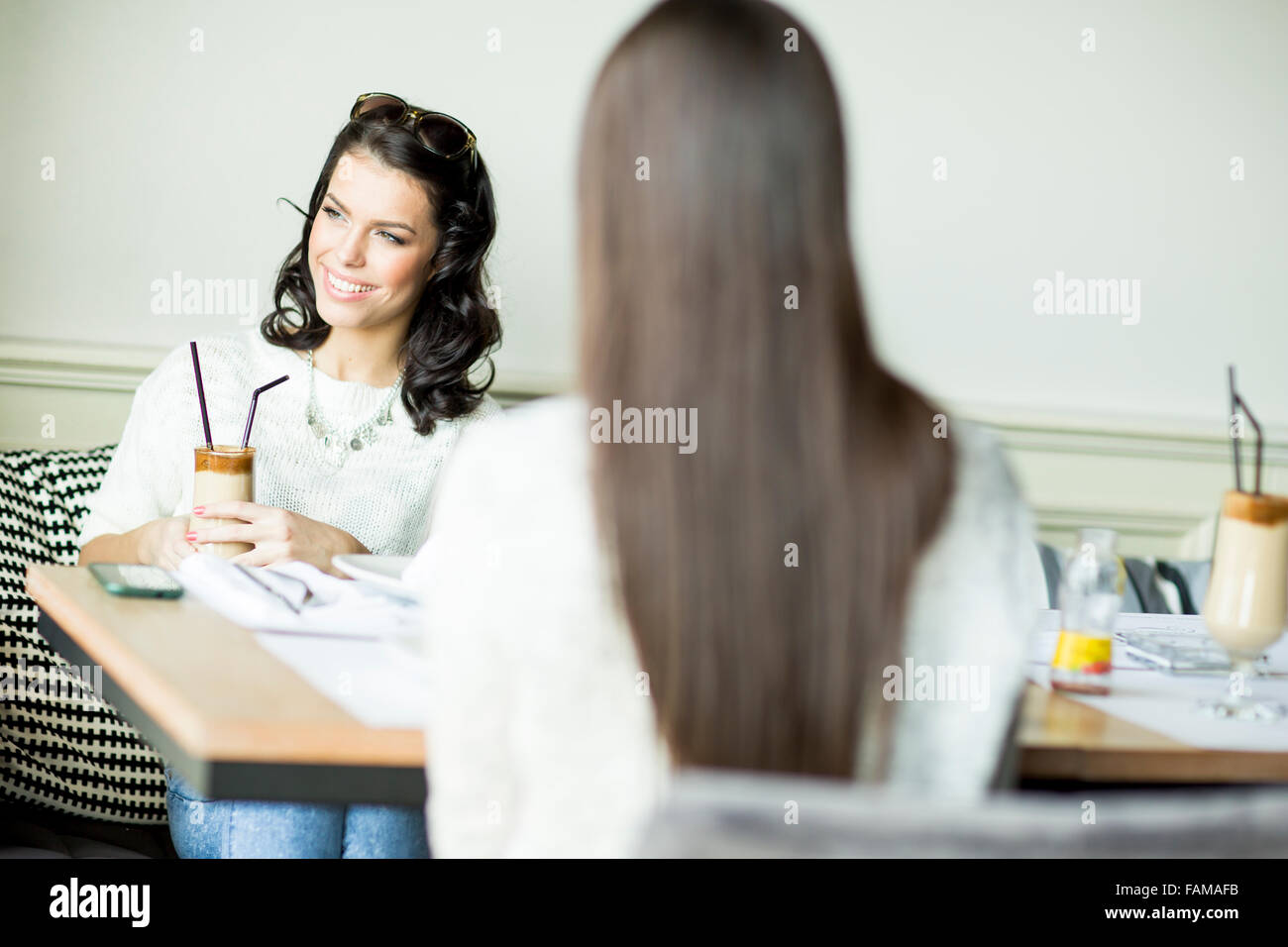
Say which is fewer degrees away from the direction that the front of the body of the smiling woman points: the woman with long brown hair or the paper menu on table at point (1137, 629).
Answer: the woman with long brown hair

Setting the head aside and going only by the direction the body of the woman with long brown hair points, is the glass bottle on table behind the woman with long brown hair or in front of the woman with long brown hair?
in front

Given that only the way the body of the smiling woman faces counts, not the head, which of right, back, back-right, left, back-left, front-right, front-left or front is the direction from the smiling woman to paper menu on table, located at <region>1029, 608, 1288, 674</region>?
front-left

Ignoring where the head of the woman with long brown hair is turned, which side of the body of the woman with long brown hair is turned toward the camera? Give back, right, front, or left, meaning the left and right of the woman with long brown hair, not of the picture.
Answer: back

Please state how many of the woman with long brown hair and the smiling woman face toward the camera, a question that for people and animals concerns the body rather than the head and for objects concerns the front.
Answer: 1

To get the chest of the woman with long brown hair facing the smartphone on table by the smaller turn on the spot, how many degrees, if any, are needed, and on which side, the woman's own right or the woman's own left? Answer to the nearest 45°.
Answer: approximately 45° to the woman's own left

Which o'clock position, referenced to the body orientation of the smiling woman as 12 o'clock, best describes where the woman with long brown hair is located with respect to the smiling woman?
The woman with long brown hair is roughly at 12 o'clock from the smiling woman.

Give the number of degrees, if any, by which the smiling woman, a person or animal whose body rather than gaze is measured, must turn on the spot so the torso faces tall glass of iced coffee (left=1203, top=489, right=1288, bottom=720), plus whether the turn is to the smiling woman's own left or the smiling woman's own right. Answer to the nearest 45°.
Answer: approximately 45° to the smiling woman's own left

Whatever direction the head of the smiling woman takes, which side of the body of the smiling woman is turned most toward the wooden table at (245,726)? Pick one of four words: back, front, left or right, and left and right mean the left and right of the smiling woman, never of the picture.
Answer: front

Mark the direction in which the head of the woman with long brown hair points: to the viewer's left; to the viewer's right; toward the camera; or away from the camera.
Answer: away from the camera

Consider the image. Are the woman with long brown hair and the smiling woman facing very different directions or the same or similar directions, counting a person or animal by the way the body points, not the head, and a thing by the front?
very different directions

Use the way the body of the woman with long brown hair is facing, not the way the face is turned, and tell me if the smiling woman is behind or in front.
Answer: in front

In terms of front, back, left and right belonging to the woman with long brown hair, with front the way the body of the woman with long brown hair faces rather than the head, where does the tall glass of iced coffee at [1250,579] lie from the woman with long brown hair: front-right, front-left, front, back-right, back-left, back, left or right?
front-right
